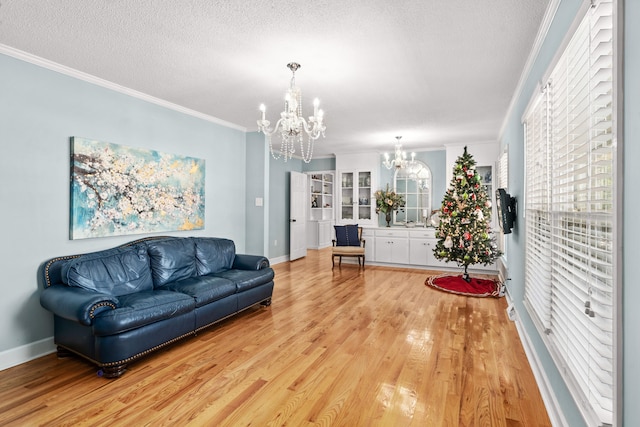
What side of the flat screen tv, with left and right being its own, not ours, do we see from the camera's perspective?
left

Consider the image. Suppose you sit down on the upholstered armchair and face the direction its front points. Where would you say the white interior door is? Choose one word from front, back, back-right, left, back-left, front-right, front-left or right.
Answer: back-right

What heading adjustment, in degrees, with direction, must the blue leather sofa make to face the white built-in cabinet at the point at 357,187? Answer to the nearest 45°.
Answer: approximately 90° to its left

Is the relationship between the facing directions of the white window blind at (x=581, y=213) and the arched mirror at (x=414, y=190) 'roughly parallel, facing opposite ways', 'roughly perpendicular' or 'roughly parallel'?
roughly perpendicular

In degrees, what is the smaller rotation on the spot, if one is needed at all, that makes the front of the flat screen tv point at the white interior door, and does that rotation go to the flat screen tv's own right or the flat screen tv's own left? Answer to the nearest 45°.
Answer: approximately 45° to the flat screen tv's own right

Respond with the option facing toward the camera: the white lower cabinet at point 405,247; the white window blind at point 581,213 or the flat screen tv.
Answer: the white lower cabinet

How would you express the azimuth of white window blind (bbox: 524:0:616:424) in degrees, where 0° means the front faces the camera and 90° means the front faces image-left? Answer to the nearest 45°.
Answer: approximately 90°

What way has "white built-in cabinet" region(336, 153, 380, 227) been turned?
toward the camera

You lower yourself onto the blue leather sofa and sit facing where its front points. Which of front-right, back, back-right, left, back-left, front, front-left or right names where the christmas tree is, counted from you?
front-left

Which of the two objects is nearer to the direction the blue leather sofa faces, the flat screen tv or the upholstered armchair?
the flat screen tv

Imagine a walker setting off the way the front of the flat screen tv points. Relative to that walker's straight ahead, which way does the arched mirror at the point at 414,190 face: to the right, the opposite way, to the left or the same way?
to the left

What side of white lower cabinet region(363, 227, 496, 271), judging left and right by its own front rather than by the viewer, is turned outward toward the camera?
front
